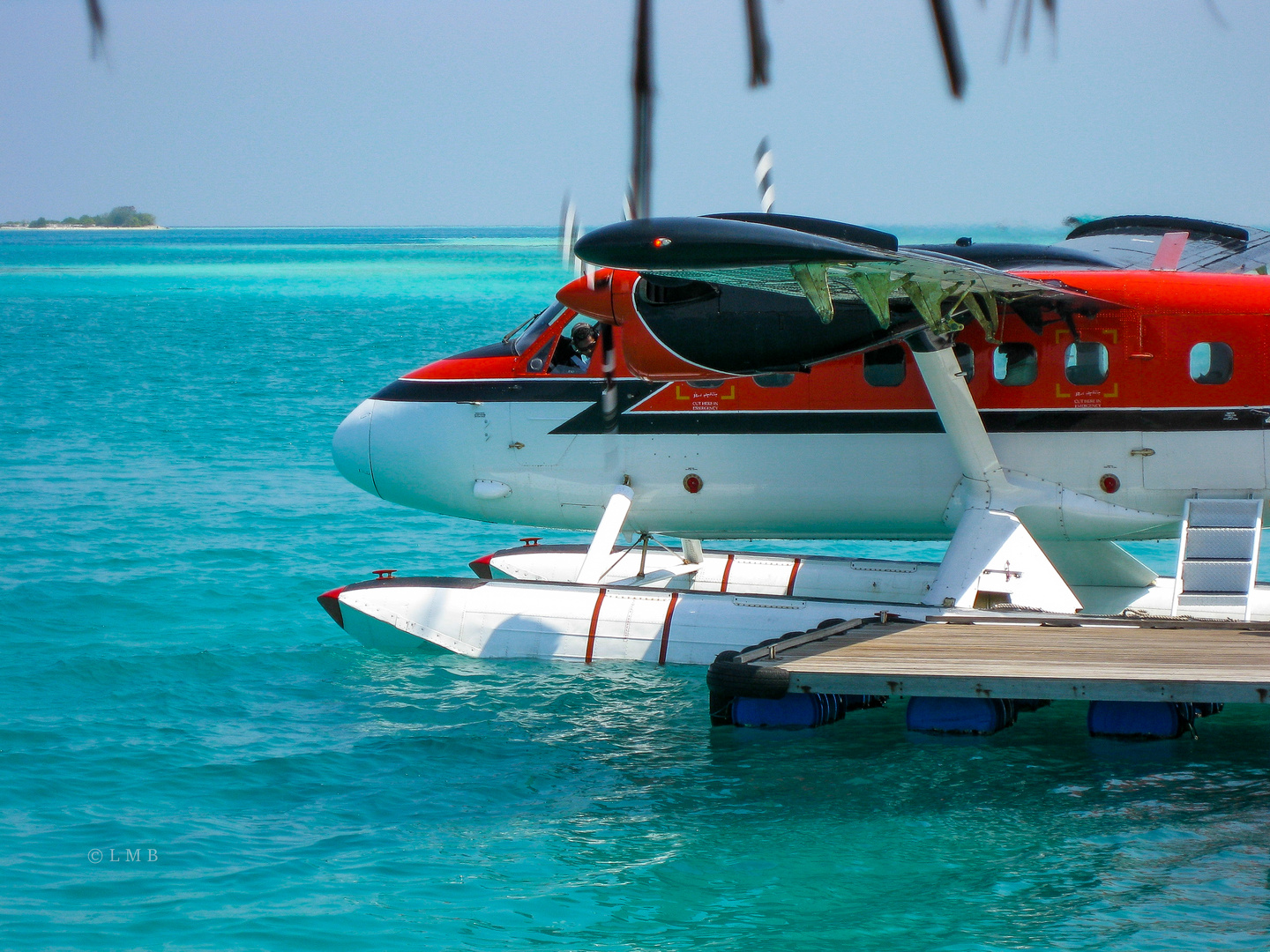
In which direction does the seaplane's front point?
to the viewer's left
